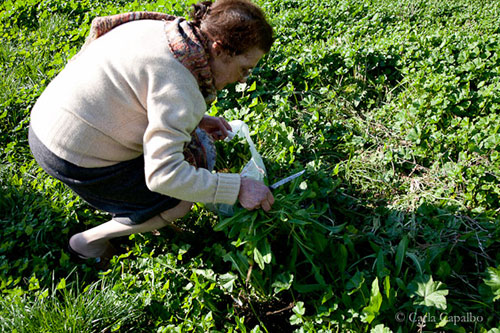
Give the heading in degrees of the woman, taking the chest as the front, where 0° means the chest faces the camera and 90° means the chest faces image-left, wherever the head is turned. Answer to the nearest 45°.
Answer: approximately 270°

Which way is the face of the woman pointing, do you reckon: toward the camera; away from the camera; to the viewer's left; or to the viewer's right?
to the viewer's right
